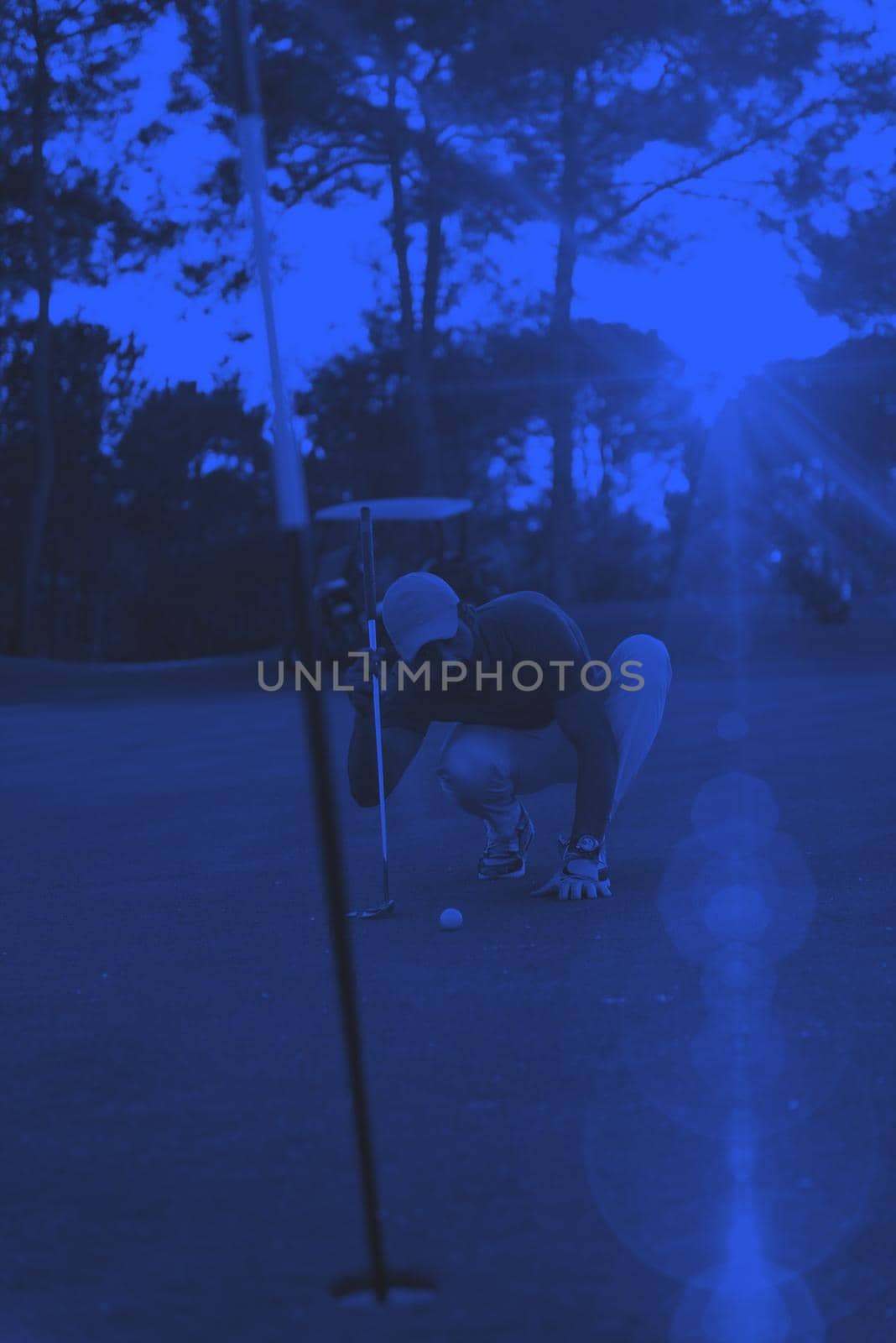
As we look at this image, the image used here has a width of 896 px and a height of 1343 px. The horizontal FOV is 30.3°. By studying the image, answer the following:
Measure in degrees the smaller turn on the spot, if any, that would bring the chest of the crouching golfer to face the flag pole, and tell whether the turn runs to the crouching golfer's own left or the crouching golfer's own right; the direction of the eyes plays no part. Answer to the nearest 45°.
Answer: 0° — they already face it

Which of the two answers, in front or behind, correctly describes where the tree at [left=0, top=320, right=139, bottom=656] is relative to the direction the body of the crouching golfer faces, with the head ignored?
behind

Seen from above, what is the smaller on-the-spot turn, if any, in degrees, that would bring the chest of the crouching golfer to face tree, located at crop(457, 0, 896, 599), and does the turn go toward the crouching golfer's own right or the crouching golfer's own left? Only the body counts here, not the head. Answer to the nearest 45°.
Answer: approximately 180°

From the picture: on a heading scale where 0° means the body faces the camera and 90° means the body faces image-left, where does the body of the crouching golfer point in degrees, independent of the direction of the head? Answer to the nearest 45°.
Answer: approximately 0°

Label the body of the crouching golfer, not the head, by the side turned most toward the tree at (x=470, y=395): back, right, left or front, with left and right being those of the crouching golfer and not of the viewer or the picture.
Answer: back

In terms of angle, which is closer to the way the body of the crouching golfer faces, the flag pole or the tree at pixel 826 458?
the flag pole

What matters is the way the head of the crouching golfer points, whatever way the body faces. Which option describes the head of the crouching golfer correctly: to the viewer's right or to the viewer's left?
to the viewer's left

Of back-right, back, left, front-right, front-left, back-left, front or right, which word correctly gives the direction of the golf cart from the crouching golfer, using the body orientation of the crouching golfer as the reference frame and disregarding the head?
back

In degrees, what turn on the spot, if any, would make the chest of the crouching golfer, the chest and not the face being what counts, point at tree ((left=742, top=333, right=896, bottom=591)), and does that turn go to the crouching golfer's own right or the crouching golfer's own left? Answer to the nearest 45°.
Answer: approximately 180°

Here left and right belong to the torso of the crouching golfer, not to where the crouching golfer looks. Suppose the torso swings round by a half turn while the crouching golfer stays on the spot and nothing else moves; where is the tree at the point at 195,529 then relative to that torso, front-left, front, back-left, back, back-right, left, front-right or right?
front
